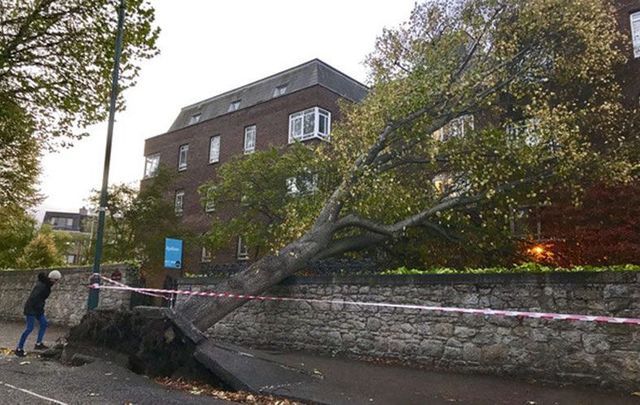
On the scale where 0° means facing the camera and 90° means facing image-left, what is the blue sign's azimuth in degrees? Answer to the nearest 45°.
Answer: approximately 0°

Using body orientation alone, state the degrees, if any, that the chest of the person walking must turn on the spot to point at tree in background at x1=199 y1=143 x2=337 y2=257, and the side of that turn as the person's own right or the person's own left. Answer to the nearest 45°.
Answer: approximately 45° to the person's own left

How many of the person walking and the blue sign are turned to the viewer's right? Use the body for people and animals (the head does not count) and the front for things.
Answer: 1

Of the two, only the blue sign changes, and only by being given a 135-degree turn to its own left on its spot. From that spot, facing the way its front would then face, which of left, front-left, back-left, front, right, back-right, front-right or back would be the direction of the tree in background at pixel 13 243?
left

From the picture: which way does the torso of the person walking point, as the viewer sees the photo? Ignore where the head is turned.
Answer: to the viewer's right
